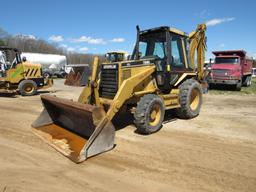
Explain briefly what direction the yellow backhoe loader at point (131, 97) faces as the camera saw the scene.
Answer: facing the viewer and to the left of the viewer

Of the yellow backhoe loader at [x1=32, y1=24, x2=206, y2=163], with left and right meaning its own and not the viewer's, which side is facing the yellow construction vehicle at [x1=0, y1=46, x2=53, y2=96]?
right

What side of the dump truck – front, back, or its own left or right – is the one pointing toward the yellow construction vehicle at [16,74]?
front

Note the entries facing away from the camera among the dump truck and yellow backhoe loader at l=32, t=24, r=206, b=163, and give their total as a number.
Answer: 0

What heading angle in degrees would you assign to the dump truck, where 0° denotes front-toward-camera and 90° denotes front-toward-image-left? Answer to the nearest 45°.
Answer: approximately 45°

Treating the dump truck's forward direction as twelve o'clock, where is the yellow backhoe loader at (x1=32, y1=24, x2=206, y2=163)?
The yellow backhoe loader is roughly at 11 o'clock from the dump truck.

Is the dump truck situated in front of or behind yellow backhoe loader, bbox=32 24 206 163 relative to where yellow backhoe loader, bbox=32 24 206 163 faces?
behind
